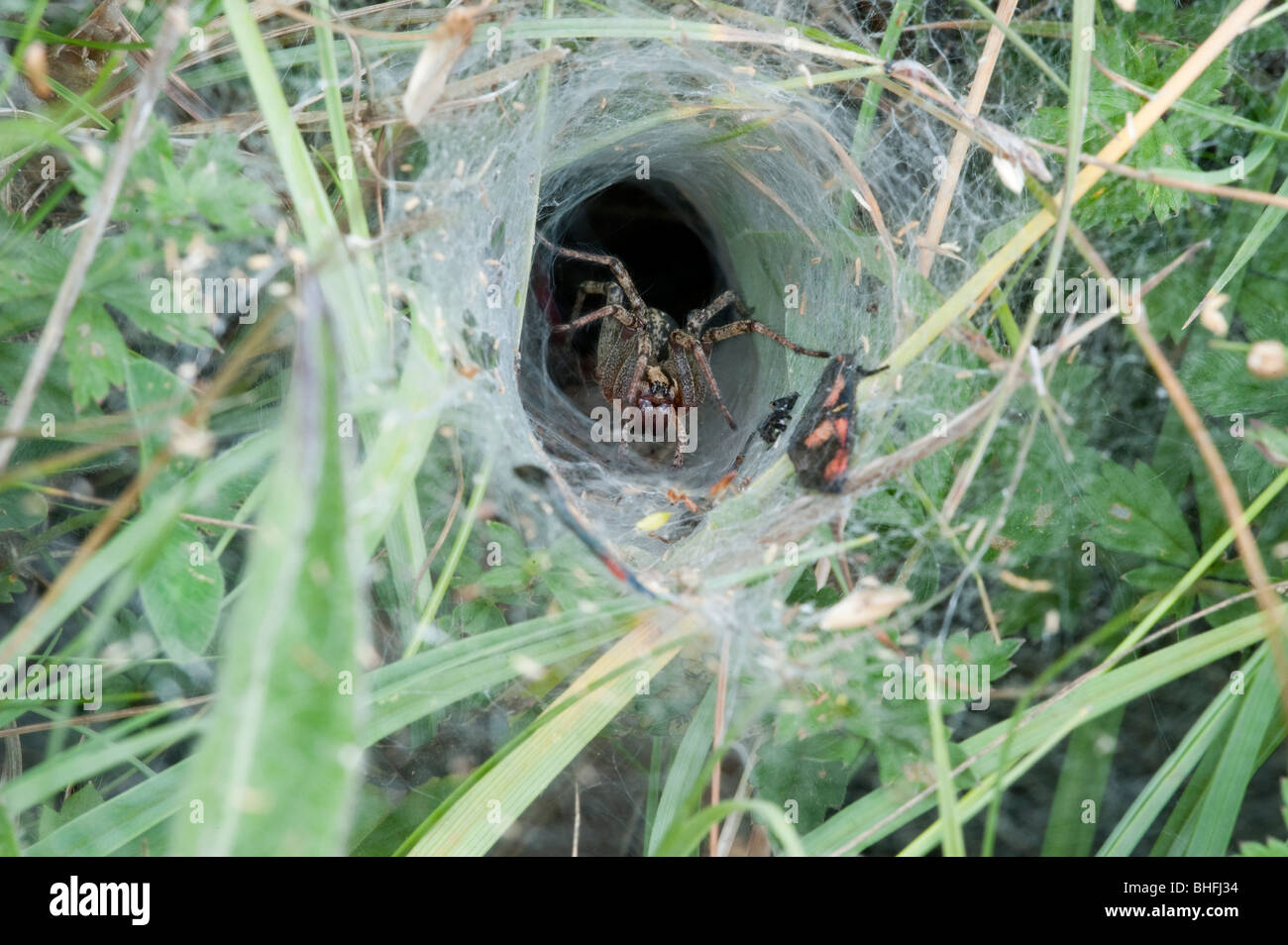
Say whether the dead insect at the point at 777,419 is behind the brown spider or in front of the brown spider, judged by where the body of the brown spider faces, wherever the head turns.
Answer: in front

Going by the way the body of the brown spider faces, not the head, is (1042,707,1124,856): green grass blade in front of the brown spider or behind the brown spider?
in front

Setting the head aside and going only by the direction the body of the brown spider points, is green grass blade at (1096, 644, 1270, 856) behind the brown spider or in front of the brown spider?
in front

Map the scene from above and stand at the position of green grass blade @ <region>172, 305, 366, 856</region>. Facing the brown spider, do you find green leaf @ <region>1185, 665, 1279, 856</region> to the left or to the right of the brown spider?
right

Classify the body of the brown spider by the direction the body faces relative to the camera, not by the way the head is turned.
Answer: toward the camera

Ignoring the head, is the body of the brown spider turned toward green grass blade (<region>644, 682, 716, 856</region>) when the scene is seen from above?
yes

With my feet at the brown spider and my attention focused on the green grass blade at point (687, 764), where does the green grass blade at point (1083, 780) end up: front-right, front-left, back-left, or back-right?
front-left
